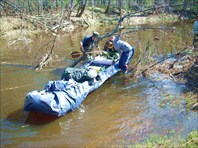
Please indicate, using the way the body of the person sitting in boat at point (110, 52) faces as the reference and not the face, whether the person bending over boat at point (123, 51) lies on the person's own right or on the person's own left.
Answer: on the person's own left

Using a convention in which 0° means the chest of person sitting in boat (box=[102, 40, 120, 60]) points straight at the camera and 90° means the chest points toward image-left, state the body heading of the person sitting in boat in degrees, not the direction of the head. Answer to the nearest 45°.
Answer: approximately 45°

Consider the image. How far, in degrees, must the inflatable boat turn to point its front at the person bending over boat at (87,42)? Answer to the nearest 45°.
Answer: approximately 135° to its right
